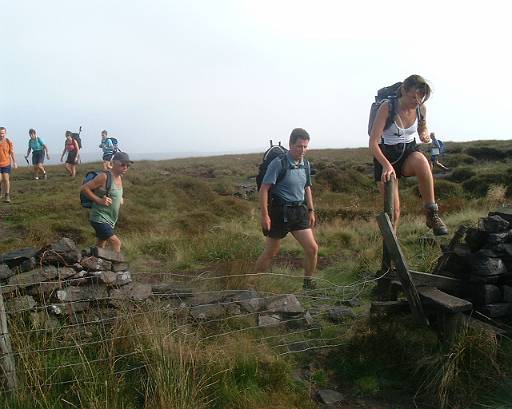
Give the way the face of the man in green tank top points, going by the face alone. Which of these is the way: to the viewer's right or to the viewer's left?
to the viewer's right

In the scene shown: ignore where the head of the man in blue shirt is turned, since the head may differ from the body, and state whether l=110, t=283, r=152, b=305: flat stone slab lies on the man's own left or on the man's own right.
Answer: on the man's own right

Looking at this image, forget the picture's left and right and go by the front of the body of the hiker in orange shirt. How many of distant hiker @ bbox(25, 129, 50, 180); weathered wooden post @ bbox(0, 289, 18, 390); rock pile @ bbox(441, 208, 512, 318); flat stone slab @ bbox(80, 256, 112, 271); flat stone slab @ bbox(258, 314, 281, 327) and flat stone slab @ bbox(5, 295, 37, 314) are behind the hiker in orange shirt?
1

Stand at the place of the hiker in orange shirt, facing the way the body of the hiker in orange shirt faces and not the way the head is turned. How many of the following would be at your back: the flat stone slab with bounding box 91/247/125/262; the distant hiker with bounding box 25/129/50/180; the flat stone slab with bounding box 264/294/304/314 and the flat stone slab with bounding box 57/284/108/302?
1

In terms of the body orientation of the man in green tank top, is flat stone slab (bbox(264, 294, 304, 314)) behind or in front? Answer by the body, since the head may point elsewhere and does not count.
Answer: in front

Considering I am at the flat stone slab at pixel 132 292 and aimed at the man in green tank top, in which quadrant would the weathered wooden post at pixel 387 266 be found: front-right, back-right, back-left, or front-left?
back-right

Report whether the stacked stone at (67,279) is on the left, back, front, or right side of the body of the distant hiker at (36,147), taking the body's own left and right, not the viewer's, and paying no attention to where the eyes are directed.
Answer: front

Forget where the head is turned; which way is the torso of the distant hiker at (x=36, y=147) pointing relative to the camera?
toward the camera

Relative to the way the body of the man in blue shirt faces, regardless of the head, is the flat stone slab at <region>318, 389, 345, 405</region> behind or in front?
in front

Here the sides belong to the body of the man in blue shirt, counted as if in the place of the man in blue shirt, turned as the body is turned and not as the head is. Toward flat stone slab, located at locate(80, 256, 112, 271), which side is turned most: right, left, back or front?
right

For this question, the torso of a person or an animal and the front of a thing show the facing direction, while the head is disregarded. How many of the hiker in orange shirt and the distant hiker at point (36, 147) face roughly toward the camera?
2

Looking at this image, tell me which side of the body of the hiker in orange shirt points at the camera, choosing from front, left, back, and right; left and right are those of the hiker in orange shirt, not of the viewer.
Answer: front
